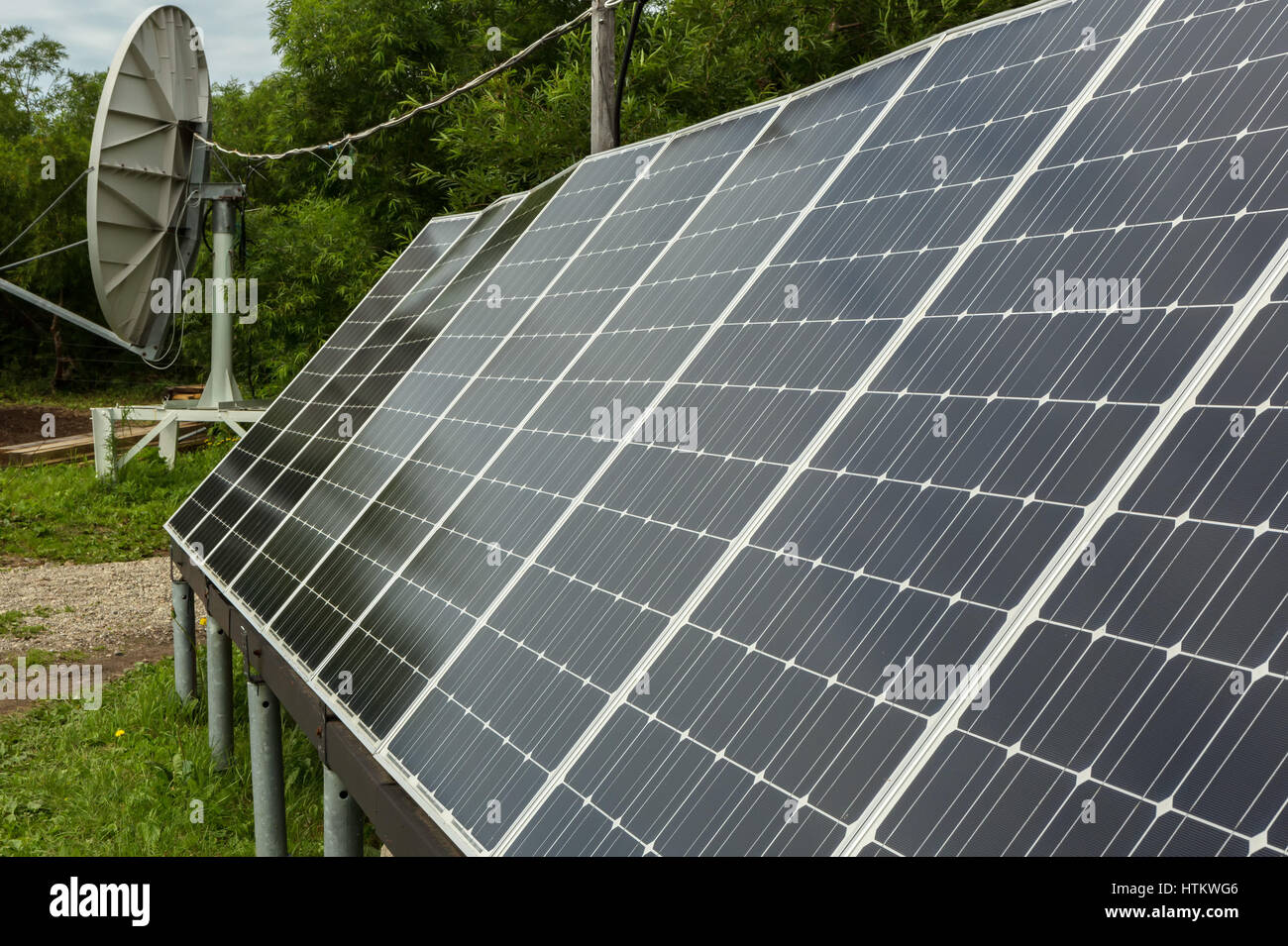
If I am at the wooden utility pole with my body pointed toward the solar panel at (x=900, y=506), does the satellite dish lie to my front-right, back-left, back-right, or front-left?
back-right

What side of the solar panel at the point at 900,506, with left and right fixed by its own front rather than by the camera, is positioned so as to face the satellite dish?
right

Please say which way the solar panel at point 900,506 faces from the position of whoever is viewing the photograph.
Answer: facing the viewer and to the left of the viewer

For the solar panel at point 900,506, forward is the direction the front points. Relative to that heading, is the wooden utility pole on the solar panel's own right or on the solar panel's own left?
on the solar panel's own right
